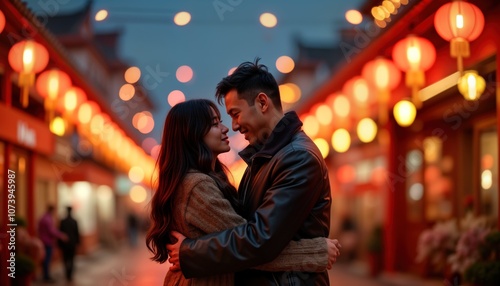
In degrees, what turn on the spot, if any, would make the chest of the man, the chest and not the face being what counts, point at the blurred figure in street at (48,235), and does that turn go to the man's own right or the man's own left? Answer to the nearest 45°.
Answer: approximately 90° to the man's own right

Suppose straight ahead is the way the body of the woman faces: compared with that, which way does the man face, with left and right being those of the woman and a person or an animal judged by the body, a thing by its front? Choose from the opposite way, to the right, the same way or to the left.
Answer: the opposite way

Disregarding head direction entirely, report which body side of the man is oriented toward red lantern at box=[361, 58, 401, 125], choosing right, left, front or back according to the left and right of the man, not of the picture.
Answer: right

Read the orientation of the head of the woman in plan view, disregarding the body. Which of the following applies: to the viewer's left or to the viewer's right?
to the viewer's right

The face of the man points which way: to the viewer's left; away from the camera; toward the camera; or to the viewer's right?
to the viewer's left

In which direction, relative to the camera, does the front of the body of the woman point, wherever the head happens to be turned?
to the viewer's right

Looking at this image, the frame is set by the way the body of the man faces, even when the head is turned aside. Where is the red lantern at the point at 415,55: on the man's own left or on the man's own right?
on the man's own right

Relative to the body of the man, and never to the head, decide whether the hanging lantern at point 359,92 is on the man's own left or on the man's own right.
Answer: on the man's own right

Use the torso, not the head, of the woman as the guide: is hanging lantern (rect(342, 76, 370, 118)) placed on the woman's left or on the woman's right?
on the woman's left

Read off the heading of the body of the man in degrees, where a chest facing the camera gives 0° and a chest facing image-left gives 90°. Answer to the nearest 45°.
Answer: approximately 90°
